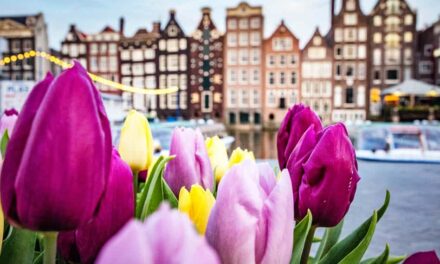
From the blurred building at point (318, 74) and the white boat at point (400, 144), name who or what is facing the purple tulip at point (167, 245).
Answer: the blurred building

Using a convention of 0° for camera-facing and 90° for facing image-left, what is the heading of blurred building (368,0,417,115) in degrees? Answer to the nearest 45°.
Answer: approximately 0°

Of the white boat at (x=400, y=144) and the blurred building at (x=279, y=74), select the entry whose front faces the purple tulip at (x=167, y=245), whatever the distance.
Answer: the blurred building

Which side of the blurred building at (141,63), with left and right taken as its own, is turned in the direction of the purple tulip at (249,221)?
front

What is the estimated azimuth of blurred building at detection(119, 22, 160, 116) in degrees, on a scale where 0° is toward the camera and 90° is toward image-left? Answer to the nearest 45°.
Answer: approximately 0°

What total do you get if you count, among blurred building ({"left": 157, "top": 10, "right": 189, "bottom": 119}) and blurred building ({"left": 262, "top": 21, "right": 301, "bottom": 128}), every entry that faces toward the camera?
2

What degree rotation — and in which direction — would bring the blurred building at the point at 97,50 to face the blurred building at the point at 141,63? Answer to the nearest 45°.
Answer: approximately 45° to its left

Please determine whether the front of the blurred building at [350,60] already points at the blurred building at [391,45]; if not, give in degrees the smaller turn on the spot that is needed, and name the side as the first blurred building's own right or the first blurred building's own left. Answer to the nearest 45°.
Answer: approximately 90° to the first blurred building's own left
